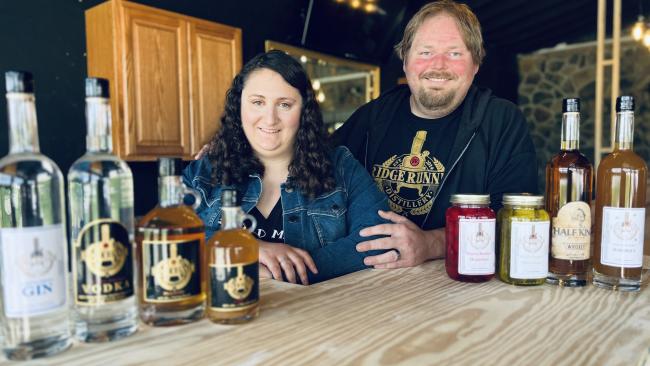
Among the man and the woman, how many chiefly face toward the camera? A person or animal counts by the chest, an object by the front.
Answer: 2

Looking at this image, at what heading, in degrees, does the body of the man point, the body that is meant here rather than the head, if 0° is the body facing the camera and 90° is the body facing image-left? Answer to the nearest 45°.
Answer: approximately 0°

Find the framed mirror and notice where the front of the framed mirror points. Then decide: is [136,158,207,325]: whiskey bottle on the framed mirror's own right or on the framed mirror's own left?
on the framed mirror's own right

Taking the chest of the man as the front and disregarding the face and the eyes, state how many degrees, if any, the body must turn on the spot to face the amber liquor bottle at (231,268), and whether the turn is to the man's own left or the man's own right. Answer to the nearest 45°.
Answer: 0° — they already face it

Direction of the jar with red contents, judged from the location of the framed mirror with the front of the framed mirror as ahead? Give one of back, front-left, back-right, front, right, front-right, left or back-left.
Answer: front-right

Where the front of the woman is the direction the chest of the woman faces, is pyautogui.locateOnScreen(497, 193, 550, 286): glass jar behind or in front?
in front

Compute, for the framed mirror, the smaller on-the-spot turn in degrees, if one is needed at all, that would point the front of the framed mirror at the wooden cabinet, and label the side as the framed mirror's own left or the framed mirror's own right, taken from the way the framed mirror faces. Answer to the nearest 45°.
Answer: approximately 90° to the framed mirror's own right

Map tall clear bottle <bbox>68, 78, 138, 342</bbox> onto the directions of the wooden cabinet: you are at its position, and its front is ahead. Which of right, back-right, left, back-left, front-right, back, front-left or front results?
front-right

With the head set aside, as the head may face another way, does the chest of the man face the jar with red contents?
yes
